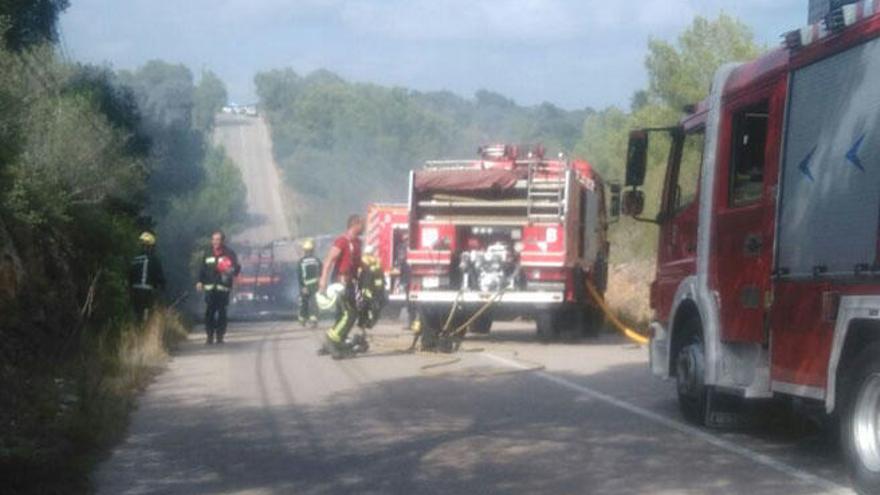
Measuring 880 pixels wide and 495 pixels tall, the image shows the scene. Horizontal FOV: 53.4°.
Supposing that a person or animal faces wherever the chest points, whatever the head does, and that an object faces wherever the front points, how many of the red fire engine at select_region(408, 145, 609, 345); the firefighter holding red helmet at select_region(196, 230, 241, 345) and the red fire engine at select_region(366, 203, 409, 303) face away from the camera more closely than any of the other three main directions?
2

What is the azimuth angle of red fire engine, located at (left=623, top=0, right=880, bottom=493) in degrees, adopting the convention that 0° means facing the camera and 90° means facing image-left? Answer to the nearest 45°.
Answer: approximately 135°

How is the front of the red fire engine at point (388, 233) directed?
away from the camera

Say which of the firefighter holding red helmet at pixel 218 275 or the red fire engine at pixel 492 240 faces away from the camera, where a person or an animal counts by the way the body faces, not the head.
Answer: the red fire engine

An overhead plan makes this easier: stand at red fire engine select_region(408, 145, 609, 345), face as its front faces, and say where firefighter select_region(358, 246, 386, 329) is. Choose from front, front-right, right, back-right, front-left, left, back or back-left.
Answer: back-left

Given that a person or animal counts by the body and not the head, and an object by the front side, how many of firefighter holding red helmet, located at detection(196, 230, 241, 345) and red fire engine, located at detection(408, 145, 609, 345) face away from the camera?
1

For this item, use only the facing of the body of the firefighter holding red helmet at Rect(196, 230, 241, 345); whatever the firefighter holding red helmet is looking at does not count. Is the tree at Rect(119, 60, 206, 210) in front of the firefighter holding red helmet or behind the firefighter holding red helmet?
behind

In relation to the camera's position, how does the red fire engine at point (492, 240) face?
facing away from the viewer
